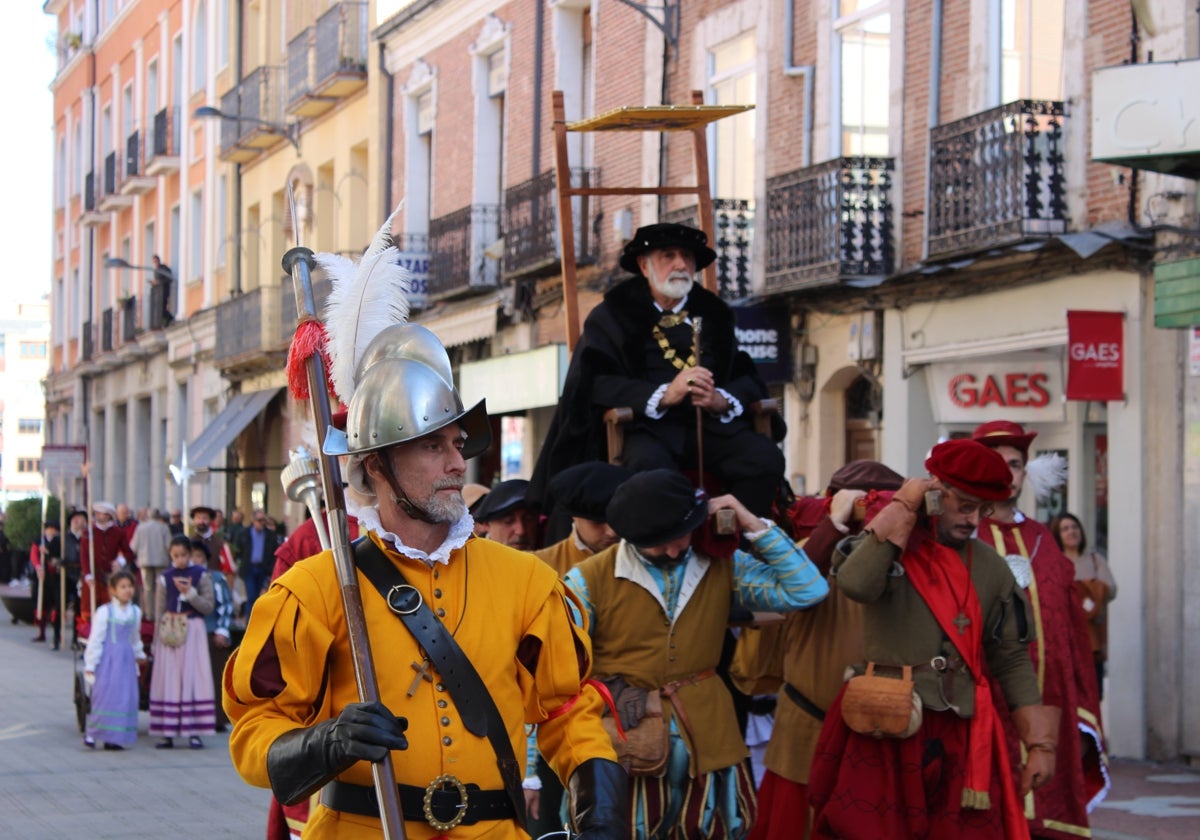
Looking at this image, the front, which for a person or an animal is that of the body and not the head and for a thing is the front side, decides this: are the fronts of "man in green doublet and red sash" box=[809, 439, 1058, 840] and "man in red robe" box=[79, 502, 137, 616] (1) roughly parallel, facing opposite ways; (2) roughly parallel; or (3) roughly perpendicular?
roughly parallel

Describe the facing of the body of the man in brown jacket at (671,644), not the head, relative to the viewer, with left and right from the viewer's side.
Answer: facing the viewer

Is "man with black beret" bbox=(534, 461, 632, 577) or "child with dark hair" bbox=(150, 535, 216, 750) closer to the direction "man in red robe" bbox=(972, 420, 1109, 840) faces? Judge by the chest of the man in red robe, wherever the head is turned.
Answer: the man with black beret

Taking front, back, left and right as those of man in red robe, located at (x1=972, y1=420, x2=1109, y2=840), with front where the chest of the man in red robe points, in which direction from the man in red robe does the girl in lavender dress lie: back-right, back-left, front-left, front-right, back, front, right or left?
right

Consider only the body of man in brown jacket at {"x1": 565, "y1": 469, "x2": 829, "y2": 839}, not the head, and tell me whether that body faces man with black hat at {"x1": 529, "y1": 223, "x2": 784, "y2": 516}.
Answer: no

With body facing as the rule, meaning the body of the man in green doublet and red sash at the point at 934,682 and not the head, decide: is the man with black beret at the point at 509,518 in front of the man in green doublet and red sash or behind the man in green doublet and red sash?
behind

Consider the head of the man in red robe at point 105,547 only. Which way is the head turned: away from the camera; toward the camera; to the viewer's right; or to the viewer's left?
toward the camera

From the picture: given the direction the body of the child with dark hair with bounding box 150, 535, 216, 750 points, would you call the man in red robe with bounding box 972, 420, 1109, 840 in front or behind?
in front

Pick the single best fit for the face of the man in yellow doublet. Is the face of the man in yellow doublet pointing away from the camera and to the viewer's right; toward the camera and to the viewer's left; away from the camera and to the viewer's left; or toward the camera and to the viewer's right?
toward the camera and to the viewer's right

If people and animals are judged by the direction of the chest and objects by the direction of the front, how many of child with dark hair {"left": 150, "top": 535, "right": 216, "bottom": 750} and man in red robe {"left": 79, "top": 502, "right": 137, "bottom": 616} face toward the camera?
2

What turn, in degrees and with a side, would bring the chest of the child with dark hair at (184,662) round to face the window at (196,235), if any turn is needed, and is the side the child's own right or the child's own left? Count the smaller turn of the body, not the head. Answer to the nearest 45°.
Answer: approximately 180°

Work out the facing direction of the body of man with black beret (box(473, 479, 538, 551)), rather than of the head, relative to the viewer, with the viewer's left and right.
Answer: facing the viewer and to the right of the viewer

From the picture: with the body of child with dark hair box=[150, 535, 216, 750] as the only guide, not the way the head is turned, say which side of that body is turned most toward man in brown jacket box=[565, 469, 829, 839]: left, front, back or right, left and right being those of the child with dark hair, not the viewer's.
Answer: front

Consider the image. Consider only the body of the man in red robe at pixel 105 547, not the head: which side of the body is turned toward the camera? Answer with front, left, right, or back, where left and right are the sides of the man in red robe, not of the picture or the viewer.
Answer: front

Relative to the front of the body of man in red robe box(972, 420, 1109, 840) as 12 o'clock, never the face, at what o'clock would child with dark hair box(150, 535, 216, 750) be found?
The child with dark hair is roughly at 3 o'clock from the man in red robe.
